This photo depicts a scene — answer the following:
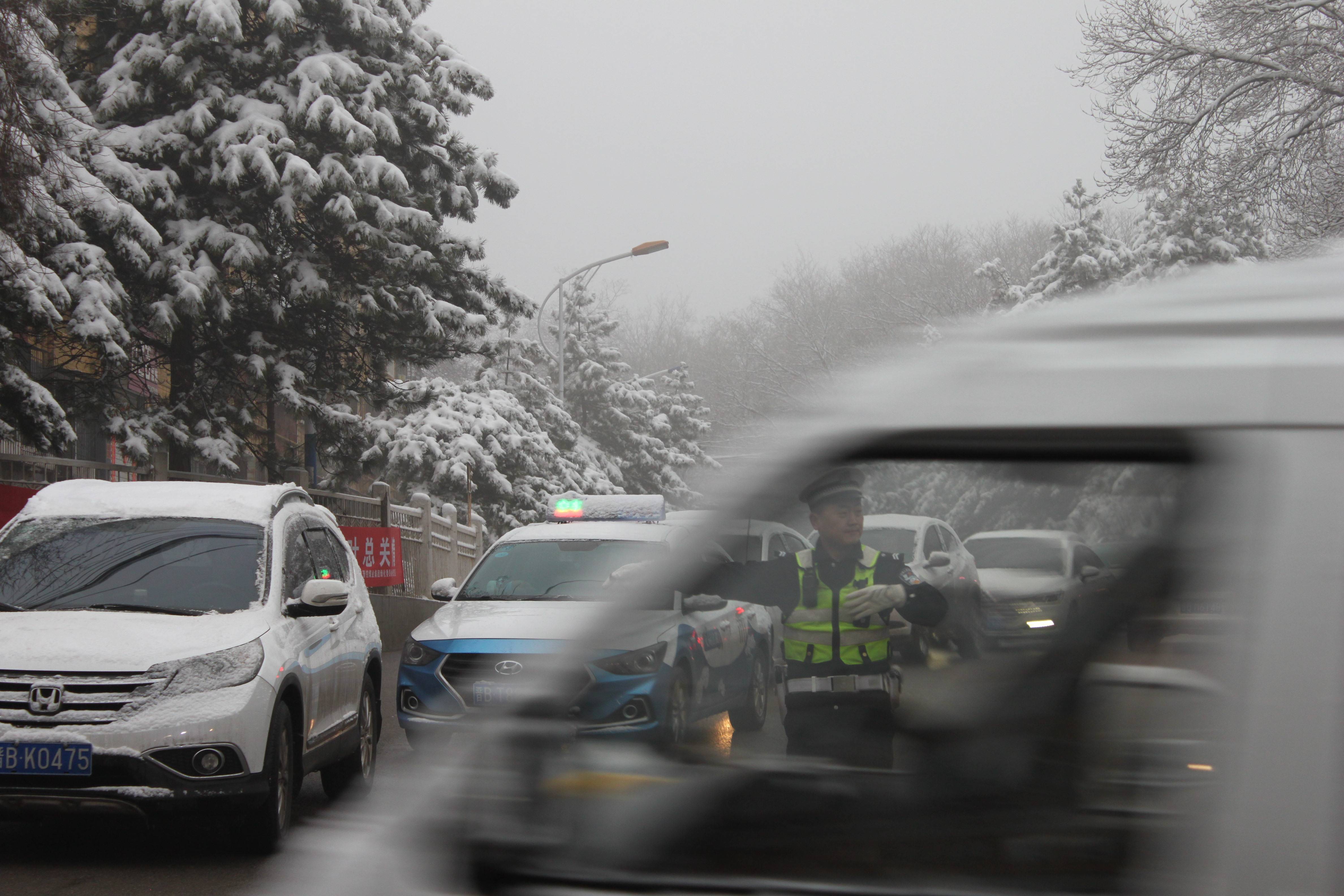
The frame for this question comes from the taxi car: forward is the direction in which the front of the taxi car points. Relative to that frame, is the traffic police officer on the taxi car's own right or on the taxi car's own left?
on the taxi car's own left

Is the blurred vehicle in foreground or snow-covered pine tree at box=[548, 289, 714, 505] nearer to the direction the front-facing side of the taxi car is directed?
the blurred vehicle in foreground

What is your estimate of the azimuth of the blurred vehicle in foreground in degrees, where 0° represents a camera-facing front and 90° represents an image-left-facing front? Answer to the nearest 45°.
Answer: approximately 90°

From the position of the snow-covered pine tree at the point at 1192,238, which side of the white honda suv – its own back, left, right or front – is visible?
back

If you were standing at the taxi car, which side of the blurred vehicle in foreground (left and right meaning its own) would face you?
right

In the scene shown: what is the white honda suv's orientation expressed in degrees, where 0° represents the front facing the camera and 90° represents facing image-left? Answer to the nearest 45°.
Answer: approximately 45°

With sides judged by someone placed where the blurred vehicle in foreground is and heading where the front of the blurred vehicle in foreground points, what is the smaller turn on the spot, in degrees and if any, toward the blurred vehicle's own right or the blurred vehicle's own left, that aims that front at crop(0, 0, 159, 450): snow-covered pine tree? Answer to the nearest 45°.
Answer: approximately 45° to the blurred vehicle's own right

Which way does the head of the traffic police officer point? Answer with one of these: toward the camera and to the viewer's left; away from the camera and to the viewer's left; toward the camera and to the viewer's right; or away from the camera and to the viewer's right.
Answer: toward the camera and to the viewer's right

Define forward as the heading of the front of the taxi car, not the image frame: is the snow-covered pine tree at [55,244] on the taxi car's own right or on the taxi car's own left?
on the taxi car's own right

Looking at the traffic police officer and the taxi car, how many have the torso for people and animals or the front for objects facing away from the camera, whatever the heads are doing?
0

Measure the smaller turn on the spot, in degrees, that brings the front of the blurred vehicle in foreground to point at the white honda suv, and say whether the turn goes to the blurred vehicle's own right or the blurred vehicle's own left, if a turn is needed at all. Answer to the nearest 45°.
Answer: approximately 45° to the blurred vehicle's own right

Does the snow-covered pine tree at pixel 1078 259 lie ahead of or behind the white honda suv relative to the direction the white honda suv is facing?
behind

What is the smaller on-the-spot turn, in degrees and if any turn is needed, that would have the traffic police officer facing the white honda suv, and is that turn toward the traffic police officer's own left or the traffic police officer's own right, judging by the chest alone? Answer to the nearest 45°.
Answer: approximately 135° to the traffic police officer's own right

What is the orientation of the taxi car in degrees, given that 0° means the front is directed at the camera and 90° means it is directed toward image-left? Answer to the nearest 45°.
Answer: approximately 45°
